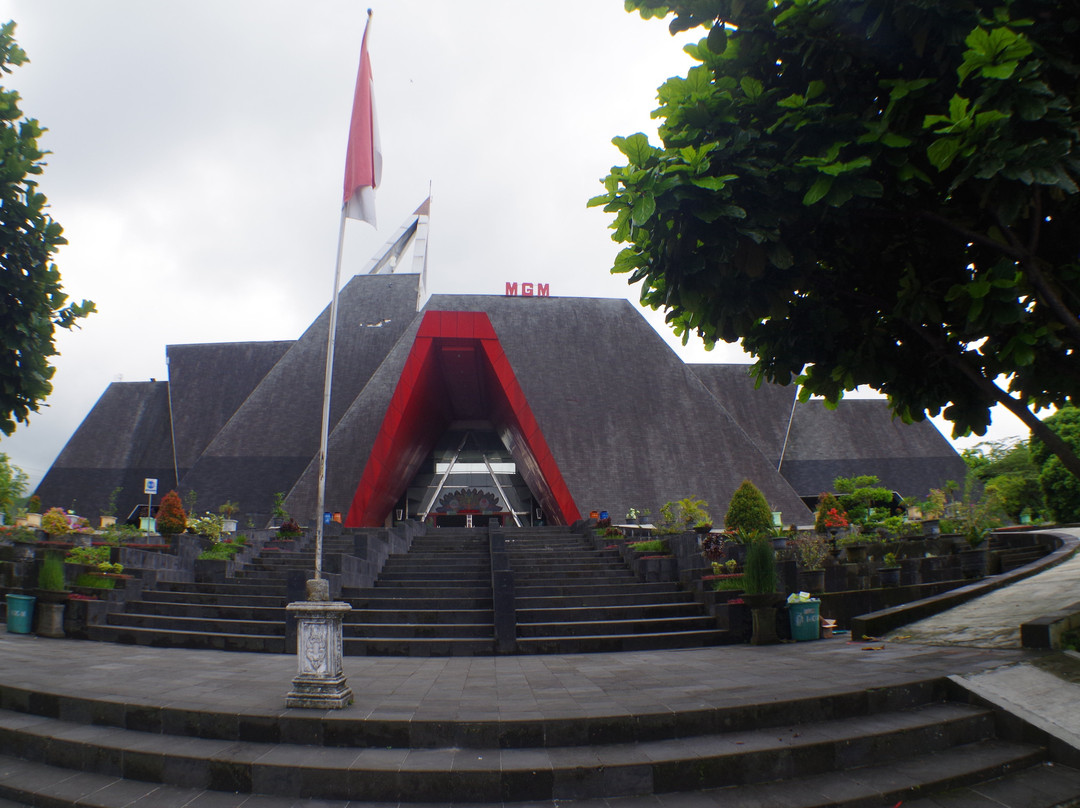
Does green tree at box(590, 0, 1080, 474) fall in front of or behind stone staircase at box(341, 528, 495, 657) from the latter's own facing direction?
in front

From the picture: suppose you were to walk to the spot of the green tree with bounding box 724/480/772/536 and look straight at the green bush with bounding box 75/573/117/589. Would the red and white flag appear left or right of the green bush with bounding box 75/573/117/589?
left

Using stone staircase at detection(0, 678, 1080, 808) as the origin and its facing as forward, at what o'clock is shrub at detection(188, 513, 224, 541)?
The shrub is roughly at 5 o'clock from the stone staircase.

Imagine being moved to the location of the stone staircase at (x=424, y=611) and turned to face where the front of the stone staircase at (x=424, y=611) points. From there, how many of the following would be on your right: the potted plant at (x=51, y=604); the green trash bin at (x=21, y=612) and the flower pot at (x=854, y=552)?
2

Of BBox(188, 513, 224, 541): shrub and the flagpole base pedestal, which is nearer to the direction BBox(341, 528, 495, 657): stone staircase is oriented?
the flagpole base pedestal

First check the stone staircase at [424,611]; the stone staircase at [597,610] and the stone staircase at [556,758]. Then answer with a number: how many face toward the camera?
3

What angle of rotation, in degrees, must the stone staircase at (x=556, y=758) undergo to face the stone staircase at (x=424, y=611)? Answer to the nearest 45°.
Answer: approximately 180°

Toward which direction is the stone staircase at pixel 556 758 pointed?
toward the camera

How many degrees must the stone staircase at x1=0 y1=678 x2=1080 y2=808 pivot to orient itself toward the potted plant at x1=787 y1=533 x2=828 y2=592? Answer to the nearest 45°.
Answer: approximately 135° to its left

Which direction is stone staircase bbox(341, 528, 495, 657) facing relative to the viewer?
toward the camera

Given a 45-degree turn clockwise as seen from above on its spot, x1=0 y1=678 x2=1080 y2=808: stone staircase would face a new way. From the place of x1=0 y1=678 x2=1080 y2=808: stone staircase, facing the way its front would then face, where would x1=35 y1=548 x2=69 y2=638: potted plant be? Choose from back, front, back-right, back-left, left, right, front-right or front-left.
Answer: right

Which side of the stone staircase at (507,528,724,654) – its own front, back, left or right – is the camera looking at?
front
